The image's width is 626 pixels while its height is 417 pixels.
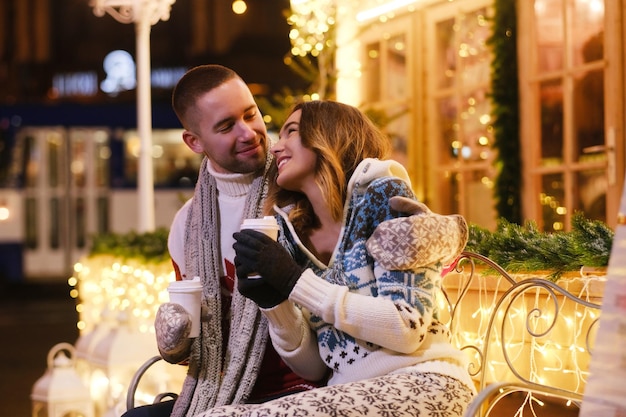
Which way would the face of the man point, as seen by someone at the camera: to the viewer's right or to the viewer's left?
to the viewer's right

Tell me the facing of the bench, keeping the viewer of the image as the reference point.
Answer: facing the viewer and to the left of the viewer

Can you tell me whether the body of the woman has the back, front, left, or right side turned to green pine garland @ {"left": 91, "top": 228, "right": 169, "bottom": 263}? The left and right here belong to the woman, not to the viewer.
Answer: right

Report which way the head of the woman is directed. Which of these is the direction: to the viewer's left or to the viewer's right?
to the viewer's left

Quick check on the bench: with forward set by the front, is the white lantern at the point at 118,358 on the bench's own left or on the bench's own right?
on the bench's own right

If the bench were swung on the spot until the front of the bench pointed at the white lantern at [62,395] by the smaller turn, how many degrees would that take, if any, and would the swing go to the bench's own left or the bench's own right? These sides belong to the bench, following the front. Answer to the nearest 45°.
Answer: approximately 90° to the bench's own right

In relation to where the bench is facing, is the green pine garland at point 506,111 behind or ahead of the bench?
behind

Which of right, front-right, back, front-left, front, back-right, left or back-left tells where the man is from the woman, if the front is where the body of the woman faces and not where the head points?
right

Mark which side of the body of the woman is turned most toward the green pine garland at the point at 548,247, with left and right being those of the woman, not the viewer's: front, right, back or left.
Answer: back
